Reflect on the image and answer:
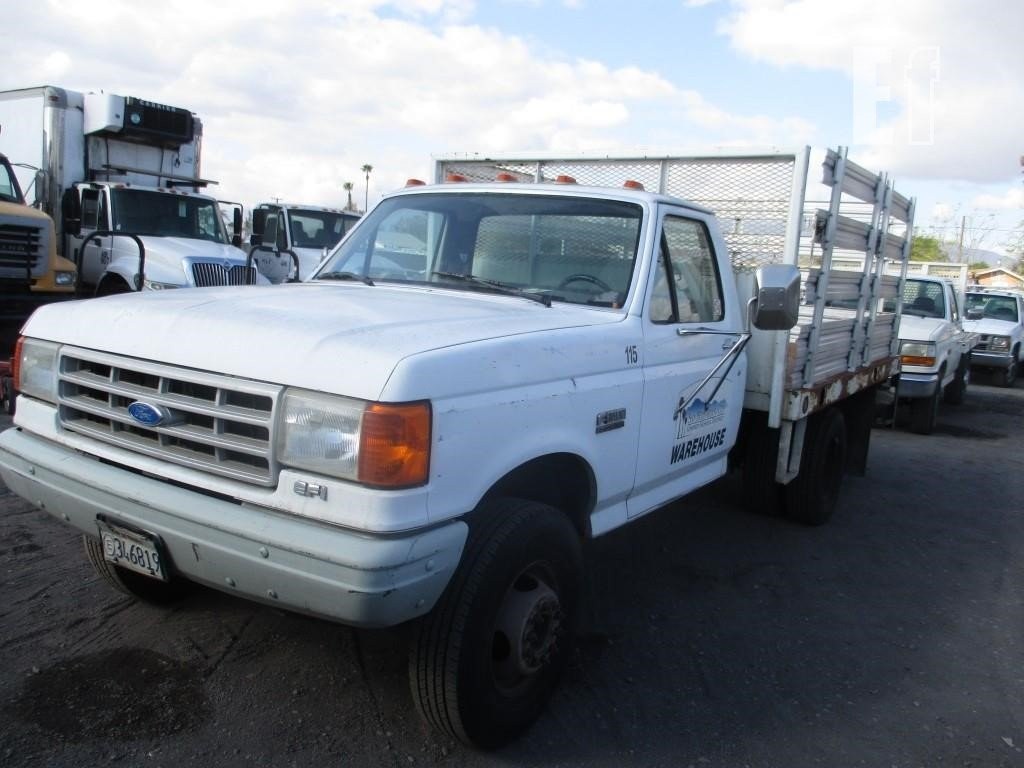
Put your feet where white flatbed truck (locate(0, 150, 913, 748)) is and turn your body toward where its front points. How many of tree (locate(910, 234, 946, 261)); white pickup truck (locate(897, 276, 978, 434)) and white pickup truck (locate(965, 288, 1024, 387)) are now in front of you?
0

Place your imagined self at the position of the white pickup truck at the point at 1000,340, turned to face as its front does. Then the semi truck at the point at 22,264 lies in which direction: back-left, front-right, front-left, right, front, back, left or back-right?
front

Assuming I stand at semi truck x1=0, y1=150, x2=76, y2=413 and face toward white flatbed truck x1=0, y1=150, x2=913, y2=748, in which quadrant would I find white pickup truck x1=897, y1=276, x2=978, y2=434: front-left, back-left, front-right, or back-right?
front-left

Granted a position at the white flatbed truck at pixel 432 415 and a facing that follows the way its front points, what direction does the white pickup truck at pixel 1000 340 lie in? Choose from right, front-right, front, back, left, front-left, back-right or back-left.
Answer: back

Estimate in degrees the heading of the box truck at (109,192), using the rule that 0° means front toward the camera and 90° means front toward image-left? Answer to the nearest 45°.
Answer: approximately 315°

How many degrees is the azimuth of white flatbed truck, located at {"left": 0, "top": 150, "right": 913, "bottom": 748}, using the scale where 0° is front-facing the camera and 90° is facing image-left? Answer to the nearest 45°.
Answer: approximately 45°

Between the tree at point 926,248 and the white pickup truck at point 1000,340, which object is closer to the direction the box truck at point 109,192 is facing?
the white pickup truck

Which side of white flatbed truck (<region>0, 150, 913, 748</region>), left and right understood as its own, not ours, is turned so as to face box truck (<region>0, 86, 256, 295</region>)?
right

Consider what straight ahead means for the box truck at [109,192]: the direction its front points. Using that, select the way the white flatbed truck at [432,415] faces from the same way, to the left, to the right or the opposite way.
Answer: to the right

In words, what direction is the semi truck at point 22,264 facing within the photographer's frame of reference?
facing the viewer and to the right of the viewer

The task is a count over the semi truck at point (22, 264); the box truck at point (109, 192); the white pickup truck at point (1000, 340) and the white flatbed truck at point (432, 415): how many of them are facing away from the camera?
0

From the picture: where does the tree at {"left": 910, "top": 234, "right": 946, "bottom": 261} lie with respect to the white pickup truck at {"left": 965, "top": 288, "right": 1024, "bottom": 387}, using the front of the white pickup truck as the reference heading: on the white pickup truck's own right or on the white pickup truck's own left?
on the white pickup truck's own right

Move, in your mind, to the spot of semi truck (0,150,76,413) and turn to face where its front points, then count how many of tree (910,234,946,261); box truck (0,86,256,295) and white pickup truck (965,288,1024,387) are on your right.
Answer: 0

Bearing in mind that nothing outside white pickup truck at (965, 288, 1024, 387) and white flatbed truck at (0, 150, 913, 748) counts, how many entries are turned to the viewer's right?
0

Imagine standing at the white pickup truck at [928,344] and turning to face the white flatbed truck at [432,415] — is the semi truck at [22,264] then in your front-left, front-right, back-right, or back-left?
front-right

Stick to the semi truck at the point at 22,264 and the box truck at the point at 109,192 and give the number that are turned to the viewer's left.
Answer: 0

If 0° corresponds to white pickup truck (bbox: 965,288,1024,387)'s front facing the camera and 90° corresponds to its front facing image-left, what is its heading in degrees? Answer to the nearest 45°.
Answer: approximately 45°

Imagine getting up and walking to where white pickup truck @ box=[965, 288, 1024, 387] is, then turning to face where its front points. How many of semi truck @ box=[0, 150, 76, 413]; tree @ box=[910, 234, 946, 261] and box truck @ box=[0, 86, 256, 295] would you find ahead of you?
2
